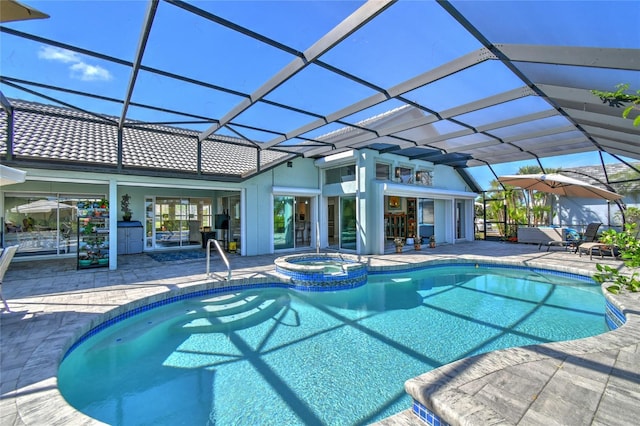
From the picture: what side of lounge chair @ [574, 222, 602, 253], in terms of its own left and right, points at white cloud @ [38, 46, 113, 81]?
front

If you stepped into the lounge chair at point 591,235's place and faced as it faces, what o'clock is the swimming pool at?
The swimming pool is roughly at 11 o'clock from the lounge chair.

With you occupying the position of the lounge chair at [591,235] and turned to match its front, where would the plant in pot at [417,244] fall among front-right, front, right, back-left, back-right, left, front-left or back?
front

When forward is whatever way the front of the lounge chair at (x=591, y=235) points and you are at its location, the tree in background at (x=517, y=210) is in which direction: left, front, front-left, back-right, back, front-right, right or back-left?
right

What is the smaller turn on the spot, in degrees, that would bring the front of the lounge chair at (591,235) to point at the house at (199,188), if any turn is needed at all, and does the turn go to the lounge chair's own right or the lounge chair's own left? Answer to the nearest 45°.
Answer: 0° — it already faces it

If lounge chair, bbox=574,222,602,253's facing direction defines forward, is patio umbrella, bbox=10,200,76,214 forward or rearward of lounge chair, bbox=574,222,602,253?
forward

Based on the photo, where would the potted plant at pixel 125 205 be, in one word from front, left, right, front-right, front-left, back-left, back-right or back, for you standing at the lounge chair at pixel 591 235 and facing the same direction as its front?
front

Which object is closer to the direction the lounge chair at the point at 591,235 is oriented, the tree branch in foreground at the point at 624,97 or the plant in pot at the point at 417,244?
the plant in pot

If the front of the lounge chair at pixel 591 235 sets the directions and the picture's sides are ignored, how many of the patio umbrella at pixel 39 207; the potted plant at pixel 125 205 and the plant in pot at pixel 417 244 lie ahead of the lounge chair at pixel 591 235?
3
